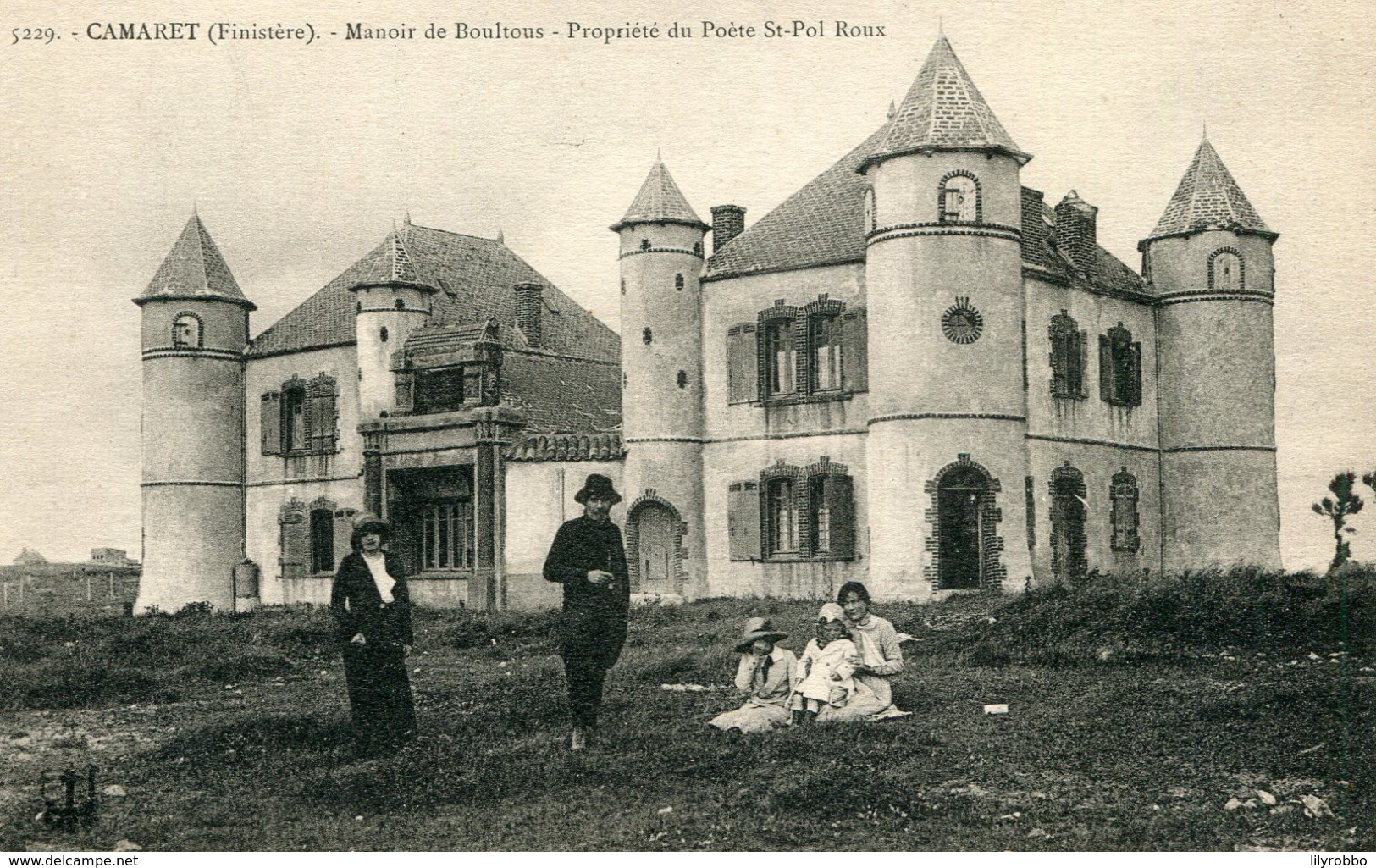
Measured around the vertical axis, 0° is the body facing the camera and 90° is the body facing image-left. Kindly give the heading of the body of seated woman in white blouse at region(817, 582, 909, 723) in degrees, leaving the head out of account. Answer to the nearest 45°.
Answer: approximately 45°

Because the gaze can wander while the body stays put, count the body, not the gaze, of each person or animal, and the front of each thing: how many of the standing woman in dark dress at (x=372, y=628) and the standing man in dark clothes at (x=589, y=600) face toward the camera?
2

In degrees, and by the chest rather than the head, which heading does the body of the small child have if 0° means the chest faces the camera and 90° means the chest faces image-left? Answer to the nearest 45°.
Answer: approximately 45°
